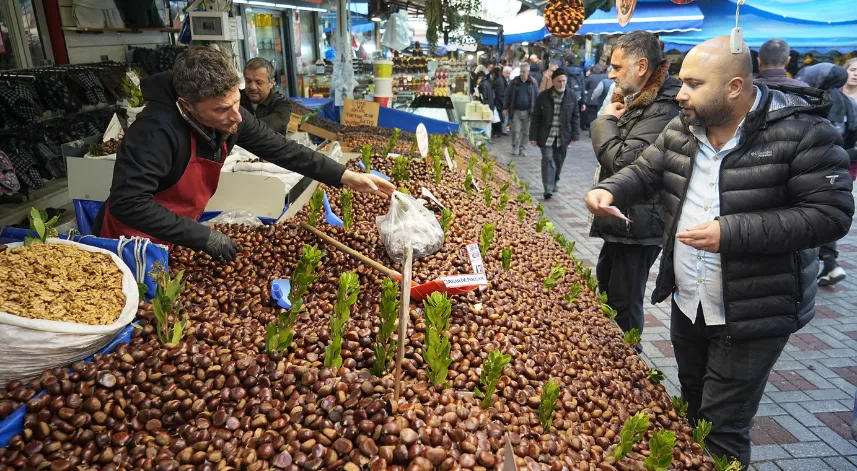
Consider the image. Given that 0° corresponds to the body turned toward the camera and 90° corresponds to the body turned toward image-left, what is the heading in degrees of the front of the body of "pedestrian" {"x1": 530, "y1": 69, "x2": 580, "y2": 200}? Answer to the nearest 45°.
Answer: approximately 0°

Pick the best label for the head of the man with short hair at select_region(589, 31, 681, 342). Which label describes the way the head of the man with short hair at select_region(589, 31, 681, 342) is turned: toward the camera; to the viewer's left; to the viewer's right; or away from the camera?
to the viewer's left

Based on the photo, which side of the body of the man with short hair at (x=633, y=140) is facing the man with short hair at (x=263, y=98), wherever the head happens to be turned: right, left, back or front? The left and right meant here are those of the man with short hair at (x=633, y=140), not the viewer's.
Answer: front

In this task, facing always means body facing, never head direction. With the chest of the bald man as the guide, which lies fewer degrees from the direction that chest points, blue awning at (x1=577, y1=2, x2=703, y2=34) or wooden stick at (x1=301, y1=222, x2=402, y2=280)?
the wooden stick

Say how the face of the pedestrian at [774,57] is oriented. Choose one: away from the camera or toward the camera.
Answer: away from the camera

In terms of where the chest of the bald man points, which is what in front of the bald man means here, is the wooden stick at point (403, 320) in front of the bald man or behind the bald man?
in front

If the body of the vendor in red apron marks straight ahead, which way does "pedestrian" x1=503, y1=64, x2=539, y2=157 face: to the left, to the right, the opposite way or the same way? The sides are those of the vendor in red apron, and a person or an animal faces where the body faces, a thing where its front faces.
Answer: to the right

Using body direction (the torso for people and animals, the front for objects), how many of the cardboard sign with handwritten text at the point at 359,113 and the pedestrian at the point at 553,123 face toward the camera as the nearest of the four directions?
2

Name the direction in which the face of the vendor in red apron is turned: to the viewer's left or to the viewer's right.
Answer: to the viewer's right

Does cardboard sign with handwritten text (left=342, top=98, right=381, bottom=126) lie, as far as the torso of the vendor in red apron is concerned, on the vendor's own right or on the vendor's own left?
on the vendor's own left

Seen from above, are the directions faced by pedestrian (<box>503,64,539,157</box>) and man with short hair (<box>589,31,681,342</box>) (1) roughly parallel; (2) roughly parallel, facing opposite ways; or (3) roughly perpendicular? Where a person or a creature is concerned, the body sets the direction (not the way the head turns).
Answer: roughly perpendicular

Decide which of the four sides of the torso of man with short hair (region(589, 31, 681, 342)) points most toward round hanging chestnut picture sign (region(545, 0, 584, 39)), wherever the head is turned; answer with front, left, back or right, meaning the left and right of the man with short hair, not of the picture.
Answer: right

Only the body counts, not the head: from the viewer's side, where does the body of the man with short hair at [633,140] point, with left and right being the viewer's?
facing to the left of the viewer
